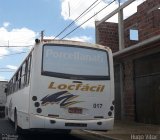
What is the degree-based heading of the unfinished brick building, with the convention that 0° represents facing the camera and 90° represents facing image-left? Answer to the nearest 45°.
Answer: approximately 45°

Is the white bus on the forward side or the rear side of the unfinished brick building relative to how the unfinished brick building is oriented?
on the forward side
